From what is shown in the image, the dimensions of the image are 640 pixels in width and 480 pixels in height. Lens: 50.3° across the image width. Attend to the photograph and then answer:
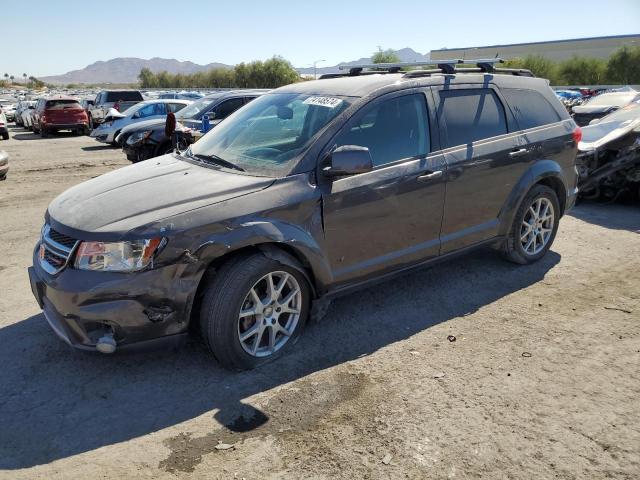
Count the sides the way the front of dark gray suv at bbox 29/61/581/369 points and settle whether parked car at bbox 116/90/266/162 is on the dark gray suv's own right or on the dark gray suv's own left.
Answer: on the dark gray suv's own right

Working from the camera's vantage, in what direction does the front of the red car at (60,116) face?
facing away from the viewer

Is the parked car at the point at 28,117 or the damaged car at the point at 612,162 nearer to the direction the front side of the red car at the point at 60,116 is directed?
the parked car

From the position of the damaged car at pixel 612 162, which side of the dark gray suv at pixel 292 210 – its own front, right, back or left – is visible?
back

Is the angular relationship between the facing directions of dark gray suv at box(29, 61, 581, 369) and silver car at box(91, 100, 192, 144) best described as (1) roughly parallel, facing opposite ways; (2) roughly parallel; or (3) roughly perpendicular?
roughly parallel

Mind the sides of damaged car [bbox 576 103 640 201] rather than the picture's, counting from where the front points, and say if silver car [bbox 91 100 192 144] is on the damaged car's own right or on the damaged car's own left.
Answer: on the damaged car's own right

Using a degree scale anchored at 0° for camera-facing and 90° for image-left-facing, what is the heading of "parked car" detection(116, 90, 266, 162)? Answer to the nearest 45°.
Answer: approximately 45°

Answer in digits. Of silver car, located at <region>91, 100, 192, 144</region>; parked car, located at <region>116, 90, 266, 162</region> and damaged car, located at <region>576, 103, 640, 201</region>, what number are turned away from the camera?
0

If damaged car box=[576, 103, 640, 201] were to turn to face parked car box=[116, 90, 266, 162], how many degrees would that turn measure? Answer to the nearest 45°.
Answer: approximately 45° to its right
